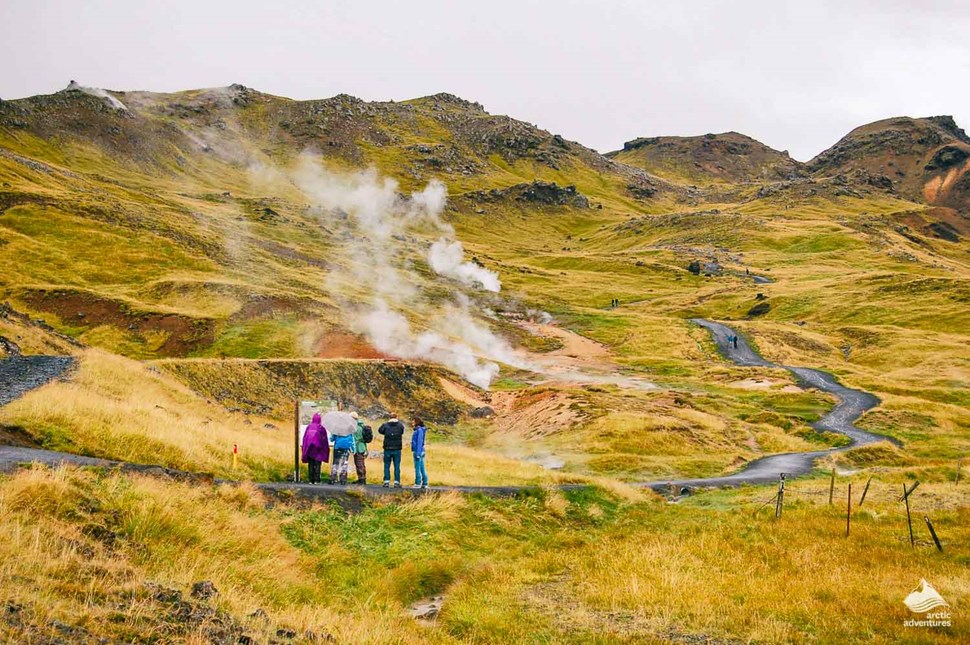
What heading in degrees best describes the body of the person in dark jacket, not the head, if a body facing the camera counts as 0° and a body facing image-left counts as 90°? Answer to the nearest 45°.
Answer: approximately 180°

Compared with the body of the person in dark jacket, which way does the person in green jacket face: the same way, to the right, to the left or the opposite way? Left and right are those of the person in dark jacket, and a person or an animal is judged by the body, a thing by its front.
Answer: to the left

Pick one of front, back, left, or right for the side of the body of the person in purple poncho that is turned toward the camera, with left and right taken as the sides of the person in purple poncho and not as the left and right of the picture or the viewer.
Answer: back

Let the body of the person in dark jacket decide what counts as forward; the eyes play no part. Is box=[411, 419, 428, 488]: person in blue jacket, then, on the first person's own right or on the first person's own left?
on the first person's own right

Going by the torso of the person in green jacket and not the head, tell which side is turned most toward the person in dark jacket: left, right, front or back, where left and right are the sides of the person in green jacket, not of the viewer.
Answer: back

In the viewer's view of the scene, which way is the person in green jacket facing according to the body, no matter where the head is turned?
to the viewer's left

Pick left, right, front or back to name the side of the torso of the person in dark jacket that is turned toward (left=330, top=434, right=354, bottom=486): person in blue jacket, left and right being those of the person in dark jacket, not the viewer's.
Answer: left
